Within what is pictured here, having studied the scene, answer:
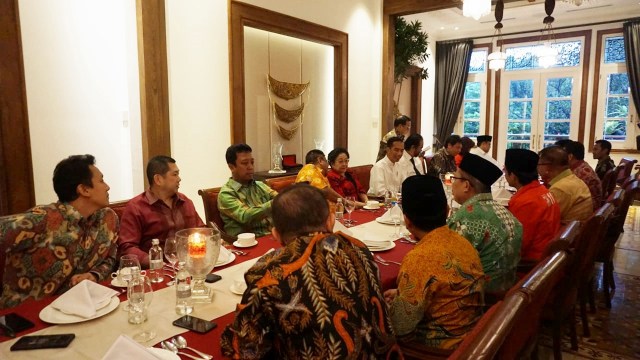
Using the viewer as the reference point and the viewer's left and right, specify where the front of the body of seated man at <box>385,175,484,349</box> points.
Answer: facing away from the viewer and to the left of the viewer

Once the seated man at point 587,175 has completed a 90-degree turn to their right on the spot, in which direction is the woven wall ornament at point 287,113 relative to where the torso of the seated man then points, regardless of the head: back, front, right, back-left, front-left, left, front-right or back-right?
left

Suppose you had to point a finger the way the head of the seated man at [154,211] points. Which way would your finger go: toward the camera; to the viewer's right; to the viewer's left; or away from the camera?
to the viewer's right

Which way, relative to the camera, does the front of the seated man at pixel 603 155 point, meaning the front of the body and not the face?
to the viewer's left

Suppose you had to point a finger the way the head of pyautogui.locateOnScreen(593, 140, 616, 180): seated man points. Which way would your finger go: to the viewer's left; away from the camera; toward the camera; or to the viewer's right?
to the viewer's left

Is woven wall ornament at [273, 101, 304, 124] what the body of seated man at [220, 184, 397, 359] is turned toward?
yes

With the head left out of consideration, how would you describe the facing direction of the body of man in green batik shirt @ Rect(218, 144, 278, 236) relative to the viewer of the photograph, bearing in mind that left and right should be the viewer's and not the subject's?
facing the viewer and to the right of the viewer

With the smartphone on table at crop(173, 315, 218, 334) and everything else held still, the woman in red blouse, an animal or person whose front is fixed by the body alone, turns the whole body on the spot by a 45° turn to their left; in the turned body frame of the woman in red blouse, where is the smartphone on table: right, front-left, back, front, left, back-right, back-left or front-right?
right

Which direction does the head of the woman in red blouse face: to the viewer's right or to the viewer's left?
to the viewer's right

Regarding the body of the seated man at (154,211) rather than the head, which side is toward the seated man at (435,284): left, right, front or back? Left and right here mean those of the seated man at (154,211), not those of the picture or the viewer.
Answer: front

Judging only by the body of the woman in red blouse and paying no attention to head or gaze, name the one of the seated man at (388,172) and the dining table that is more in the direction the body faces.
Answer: the dining table

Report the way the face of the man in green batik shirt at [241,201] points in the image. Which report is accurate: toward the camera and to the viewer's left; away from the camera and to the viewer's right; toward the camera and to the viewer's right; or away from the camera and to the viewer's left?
toward the camera and to the viewer's right

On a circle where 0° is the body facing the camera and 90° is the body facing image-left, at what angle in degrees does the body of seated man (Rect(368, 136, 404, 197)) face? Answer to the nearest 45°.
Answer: approximately 315°

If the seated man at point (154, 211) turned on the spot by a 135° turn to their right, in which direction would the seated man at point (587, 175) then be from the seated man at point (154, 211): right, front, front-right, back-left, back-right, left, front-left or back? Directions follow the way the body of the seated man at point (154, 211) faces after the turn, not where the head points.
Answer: back

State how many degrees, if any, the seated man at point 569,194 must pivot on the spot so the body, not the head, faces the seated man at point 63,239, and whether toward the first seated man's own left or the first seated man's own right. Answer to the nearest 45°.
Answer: approximately 90° to the first seated man's own left

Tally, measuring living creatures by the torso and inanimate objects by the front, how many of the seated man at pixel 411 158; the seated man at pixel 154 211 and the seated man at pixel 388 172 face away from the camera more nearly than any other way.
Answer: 0

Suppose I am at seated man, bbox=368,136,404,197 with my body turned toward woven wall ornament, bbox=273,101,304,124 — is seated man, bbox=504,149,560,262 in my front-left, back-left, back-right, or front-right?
back-left

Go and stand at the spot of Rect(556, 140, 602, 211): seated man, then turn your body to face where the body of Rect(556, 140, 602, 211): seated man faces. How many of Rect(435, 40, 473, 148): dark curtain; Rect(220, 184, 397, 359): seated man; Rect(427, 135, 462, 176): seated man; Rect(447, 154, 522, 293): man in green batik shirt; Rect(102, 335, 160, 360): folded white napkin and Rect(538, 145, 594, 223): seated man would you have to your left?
4

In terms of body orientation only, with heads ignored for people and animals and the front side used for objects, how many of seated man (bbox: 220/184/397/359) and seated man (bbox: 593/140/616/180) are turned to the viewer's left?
1
